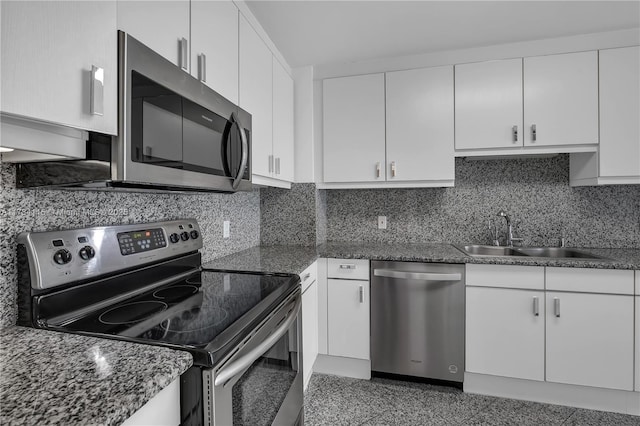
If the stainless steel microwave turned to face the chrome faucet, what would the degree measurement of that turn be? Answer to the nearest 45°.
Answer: approximately 45° to its left

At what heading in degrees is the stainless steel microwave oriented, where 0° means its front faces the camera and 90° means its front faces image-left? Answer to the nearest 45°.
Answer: approximately 315°

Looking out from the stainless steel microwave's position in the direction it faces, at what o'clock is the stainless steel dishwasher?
The stainless steel dishwasher is roughly at 10 o'clock from the stainless steel microwave.

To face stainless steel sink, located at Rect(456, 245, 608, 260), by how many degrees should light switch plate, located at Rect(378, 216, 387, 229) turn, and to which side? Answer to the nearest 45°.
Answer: approximately 90° to its left

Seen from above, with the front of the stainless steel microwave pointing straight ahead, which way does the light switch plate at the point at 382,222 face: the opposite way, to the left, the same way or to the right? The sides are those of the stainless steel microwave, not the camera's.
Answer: to the right

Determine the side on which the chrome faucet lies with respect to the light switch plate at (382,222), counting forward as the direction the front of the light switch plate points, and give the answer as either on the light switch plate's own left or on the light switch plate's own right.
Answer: on the light switch plate's own left

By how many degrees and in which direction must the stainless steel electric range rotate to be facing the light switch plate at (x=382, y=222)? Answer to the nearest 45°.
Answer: approximately 90° to its left

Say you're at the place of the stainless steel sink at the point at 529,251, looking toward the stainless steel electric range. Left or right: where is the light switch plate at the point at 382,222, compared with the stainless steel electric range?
right

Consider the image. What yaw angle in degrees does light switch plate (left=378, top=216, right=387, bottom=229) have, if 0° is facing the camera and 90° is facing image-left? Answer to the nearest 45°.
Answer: approximately 0°
